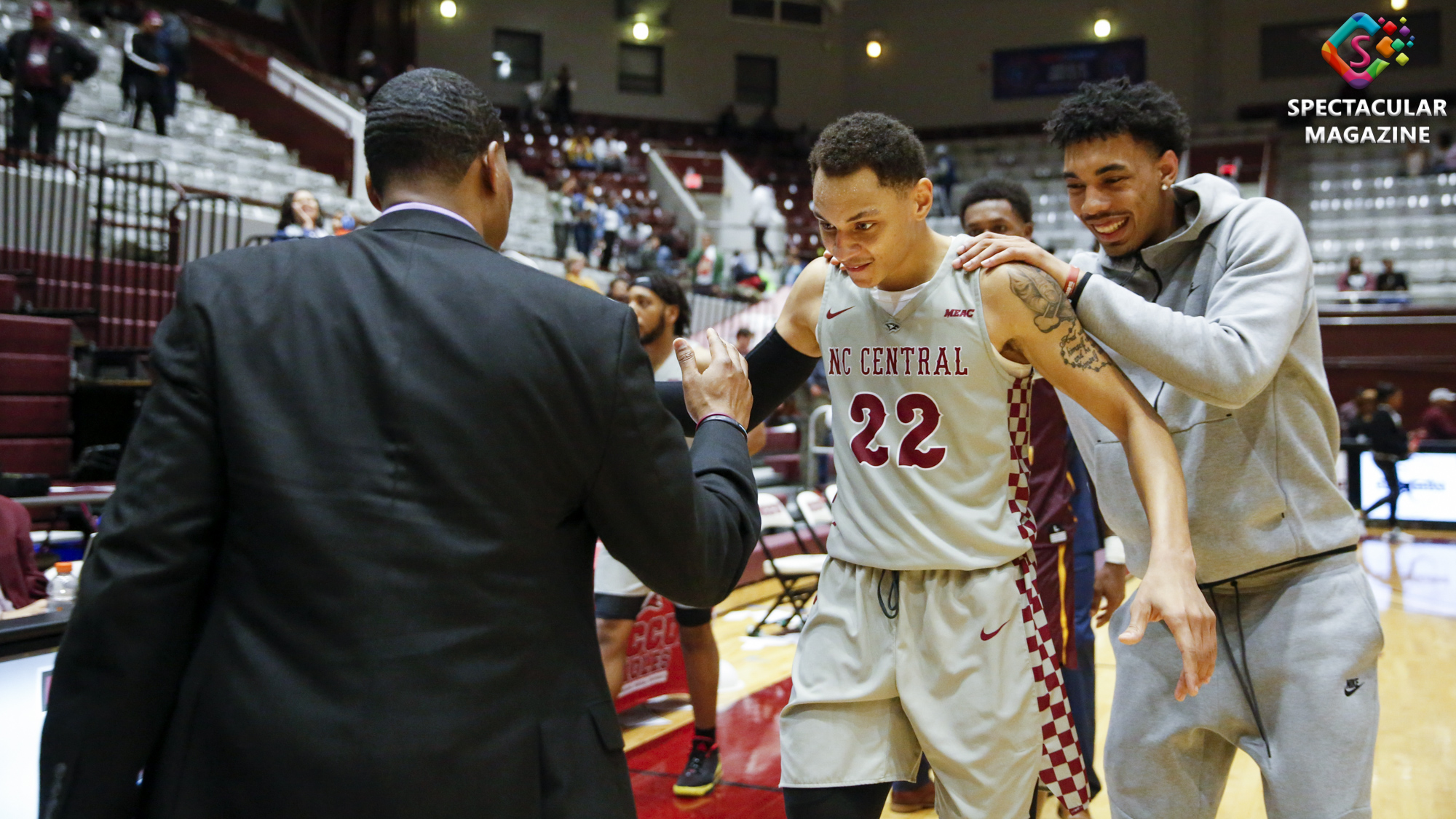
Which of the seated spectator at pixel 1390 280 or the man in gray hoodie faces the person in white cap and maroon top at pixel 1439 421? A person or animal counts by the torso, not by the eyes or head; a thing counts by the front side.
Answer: the seated spectator

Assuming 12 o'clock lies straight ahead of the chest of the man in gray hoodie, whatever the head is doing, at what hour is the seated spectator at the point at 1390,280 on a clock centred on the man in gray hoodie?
The seated spectator is roughly at 5 o'clock from the man in gray hoodie.

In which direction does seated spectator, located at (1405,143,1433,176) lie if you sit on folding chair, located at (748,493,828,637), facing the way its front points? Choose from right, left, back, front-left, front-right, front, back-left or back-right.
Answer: left

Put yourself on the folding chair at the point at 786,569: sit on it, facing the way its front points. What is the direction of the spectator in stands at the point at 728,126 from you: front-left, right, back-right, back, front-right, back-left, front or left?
back-left

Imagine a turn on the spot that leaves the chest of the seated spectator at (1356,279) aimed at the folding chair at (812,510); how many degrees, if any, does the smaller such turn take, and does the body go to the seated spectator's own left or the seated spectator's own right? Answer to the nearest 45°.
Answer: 0° — they already face it

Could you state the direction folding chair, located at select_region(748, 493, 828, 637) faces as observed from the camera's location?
facing the viewer and to the right of the viewer

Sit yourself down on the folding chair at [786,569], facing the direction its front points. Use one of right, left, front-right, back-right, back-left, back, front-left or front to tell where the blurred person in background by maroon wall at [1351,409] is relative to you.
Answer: left

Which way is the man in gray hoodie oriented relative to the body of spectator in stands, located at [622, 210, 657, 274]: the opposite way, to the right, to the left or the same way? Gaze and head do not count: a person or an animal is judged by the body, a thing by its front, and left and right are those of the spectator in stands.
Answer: to the right

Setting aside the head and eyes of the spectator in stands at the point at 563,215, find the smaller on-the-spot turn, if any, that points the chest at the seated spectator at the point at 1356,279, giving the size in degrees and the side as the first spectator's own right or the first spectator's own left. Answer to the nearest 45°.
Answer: approximately 45° to the first spectator's own left

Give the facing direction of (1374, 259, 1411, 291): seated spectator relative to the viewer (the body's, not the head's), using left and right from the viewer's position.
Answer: facing the viewer

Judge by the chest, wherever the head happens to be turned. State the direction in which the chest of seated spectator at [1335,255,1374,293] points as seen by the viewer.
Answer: toward the camera
